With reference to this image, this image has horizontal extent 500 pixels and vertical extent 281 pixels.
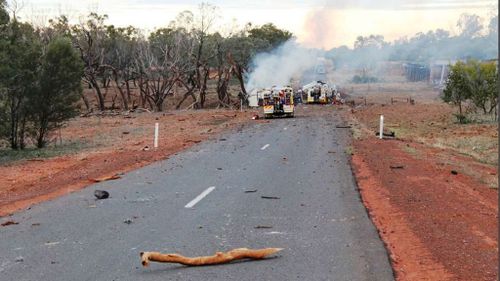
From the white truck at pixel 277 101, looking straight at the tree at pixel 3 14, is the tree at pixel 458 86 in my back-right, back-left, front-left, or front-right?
back-left

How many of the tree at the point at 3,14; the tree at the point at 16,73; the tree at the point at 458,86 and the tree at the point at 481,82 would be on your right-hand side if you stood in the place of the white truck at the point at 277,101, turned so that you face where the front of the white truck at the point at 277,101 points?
2
